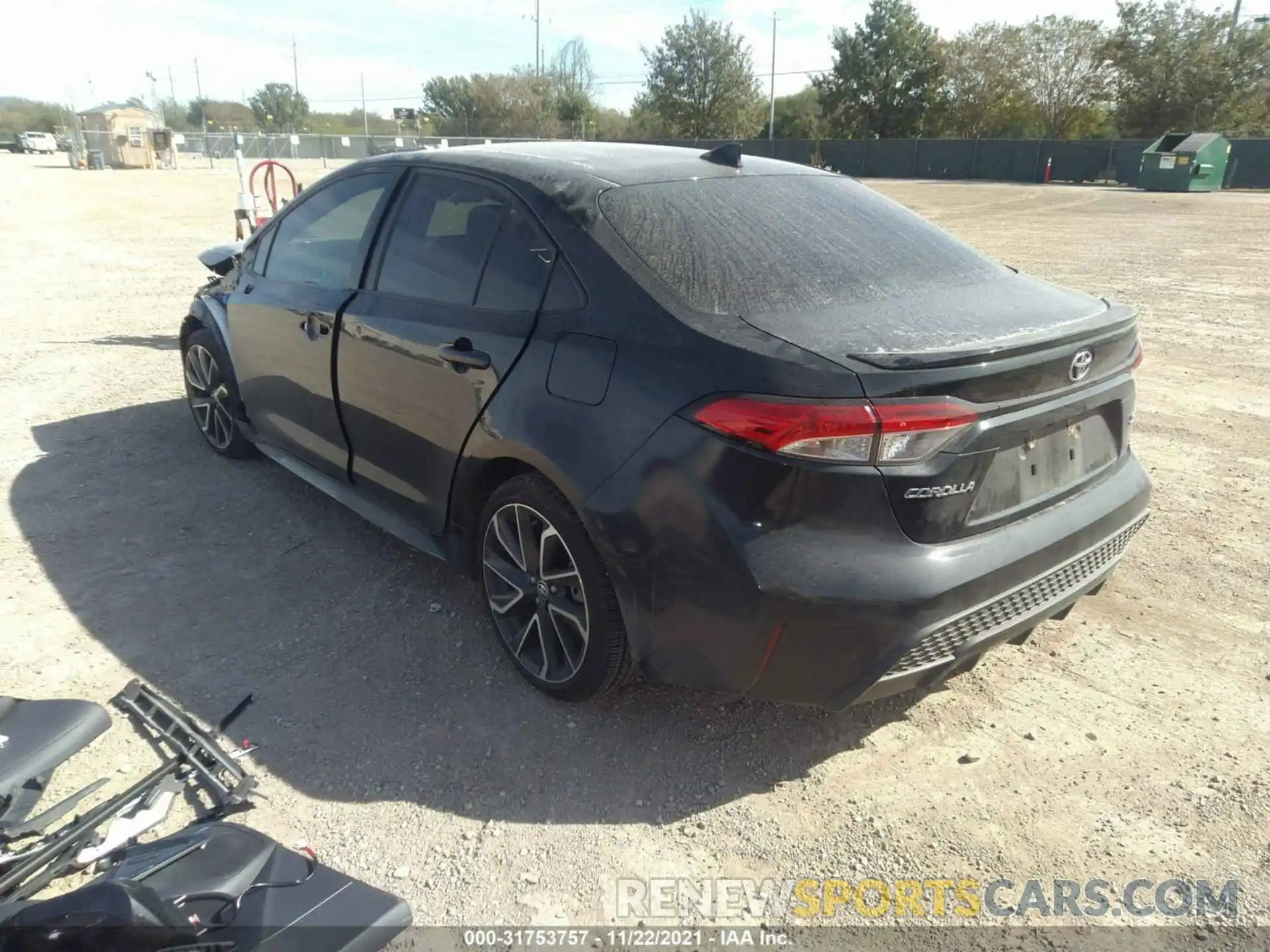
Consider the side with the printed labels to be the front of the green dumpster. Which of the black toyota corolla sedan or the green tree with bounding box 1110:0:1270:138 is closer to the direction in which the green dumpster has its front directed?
the black toyota corolla sedan

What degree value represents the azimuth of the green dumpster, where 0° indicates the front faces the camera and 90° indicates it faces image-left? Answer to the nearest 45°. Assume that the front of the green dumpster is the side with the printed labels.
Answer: approximately 45°

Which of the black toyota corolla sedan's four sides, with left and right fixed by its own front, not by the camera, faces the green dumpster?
right

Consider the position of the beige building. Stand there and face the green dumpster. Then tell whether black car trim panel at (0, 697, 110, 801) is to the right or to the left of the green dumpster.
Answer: right

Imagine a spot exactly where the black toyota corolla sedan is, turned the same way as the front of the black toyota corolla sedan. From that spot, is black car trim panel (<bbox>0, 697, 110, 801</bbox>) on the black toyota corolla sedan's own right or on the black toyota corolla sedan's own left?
on the black toyota corolla sedan's own left

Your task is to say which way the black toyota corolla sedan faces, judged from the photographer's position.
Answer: facing away from the viewer and to the left of the viewer
